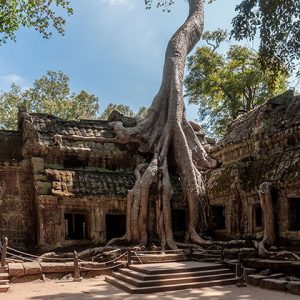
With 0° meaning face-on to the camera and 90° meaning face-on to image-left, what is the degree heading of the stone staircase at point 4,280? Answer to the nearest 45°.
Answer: approximately 0°

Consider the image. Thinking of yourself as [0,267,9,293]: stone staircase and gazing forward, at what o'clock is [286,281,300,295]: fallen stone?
The fallen stone is roughly at 10 o'clock from the stone staircase.

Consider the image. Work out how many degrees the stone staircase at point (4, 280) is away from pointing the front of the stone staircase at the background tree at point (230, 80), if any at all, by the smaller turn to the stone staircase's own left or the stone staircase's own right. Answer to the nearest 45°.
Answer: approximately 135° to the stone staircase's own left

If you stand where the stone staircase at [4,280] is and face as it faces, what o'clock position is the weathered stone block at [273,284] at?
The weathered stone block is roughly at 10 o'clock from the stone staircase.

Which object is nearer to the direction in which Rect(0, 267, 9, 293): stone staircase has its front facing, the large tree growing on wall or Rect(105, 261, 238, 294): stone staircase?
the stone staircase

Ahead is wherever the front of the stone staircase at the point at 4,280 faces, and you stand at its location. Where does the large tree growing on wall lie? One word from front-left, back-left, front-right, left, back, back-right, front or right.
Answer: back-left

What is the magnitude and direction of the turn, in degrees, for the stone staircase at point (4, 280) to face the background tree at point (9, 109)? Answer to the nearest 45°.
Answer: approximately 180°

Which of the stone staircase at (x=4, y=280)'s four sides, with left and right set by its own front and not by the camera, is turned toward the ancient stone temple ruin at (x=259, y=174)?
left
